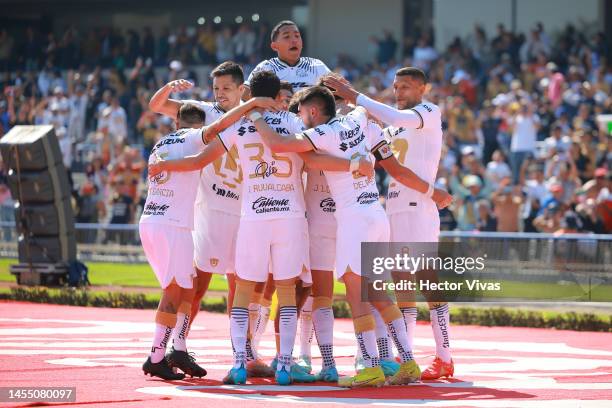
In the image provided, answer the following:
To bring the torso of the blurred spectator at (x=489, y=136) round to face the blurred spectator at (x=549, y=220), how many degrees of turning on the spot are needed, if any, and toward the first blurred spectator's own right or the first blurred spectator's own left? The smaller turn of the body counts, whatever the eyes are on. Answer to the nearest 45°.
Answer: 0° — they already face them

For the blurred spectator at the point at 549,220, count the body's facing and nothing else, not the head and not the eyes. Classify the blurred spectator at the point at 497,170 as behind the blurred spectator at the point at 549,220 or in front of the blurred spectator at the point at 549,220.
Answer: behind

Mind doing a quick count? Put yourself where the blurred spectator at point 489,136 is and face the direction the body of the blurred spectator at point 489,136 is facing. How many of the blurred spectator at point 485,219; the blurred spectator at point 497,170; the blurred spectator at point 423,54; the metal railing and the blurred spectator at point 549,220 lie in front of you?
4

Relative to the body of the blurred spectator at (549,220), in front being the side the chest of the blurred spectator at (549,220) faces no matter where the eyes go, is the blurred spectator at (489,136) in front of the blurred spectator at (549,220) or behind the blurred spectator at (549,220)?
behind

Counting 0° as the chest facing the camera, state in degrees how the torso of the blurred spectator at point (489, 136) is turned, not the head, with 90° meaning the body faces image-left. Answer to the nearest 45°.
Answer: approximately 0°

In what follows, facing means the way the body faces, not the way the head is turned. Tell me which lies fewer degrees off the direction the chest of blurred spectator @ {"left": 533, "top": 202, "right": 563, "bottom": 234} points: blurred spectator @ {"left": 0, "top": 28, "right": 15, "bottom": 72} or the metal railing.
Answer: the metal railing

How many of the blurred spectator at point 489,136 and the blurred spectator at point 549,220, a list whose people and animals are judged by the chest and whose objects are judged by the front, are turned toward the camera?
2

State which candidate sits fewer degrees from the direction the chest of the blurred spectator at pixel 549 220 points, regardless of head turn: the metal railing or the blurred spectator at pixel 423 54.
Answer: the metal railing

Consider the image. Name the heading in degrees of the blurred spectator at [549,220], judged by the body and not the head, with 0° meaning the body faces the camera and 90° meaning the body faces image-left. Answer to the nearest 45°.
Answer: approximately 0°

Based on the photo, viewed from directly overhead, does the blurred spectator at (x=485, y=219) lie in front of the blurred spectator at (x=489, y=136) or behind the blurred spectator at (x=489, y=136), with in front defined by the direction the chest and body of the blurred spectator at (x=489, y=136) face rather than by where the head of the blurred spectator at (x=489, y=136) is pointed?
in front

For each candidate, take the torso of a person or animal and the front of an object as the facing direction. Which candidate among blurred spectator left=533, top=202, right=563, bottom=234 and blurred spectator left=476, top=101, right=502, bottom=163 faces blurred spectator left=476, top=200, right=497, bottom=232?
blurred spectator left=476, top=101, right=502, bottom=163

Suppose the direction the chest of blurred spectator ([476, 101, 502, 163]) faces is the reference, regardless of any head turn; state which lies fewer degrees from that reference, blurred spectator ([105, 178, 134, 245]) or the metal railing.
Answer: the metal railing

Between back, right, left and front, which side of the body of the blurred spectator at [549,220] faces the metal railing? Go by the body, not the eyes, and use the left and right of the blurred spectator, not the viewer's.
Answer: front

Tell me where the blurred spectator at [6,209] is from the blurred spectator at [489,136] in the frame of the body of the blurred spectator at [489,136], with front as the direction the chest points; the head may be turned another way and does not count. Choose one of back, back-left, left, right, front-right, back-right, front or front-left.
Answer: right

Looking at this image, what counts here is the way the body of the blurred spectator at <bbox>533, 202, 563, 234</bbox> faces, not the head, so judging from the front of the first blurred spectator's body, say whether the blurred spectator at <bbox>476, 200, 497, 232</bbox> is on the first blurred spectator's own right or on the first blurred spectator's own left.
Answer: on the first blurred spectator's own right
